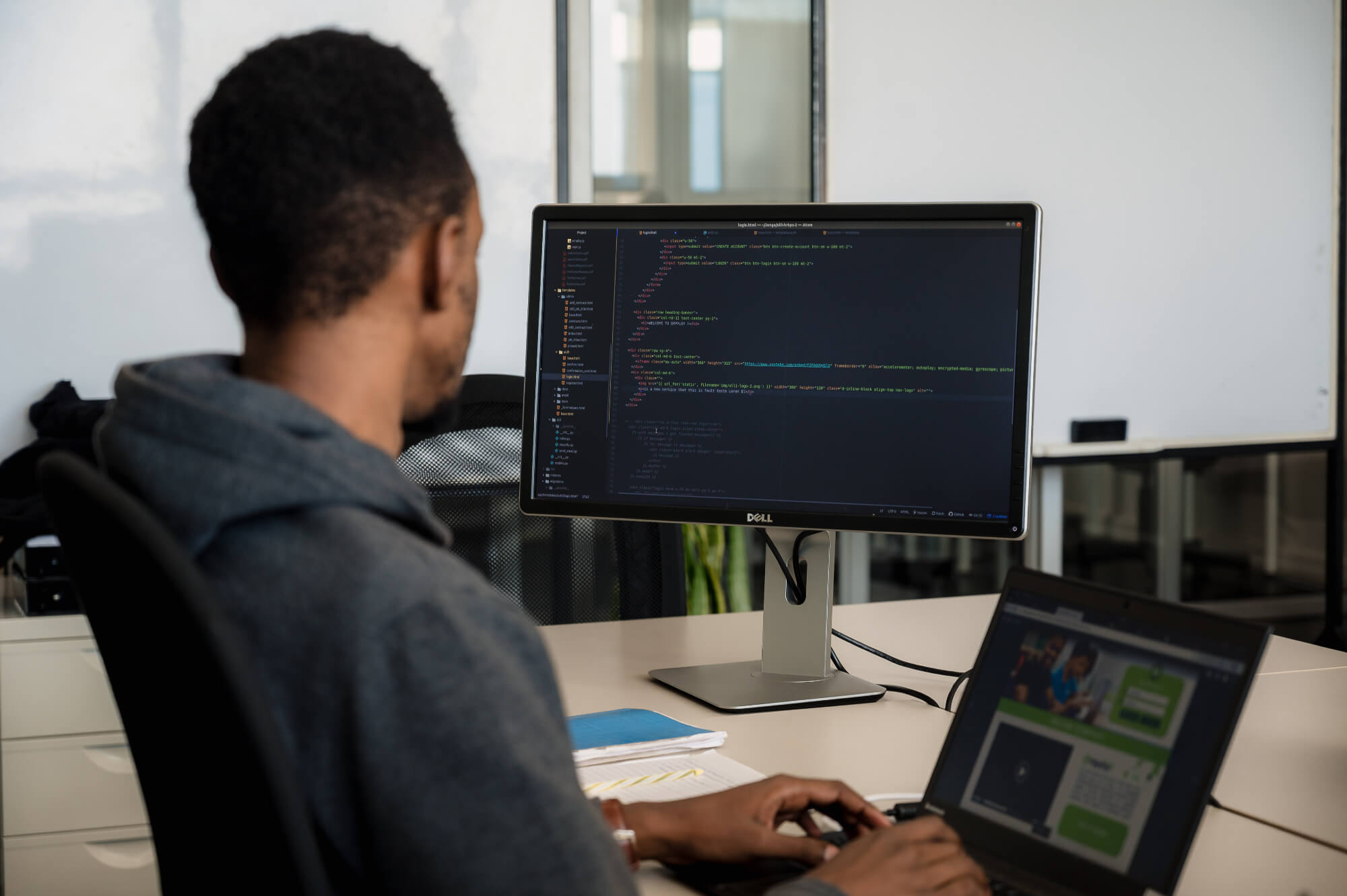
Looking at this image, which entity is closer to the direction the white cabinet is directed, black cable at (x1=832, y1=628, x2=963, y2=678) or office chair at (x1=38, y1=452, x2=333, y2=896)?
the office chair

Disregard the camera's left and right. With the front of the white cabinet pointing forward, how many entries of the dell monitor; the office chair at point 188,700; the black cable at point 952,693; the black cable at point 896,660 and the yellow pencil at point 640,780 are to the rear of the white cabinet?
0

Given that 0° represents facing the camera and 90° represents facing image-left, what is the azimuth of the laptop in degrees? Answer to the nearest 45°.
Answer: approximately 45°

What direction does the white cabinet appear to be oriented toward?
toward the camera

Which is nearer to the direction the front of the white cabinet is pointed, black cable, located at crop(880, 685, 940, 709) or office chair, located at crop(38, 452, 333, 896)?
the office chair

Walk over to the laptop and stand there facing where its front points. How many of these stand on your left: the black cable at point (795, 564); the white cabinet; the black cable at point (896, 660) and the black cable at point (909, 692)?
0

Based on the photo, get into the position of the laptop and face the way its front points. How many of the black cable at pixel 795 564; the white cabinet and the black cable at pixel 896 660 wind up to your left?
0

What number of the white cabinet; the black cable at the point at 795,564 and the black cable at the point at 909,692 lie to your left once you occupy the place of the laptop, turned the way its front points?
0

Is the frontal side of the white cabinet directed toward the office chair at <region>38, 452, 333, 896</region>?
yes

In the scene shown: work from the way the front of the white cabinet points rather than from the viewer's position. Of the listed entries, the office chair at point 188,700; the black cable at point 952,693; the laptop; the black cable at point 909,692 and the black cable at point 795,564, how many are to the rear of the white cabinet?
0

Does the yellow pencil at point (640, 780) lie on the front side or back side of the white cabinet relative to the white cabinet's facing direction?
on the front side

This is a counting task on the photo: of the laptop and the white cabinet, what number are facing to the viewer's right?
0

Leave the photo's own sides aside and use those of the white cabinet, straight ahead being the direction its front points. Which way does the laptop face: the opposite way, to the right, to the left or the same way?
to the right

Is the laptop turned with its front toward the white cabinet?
no

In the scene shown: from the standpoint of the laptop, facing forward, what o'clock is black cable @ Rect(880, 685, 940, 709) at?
The black cable is roughly at 4 o'clock from the laptop.
